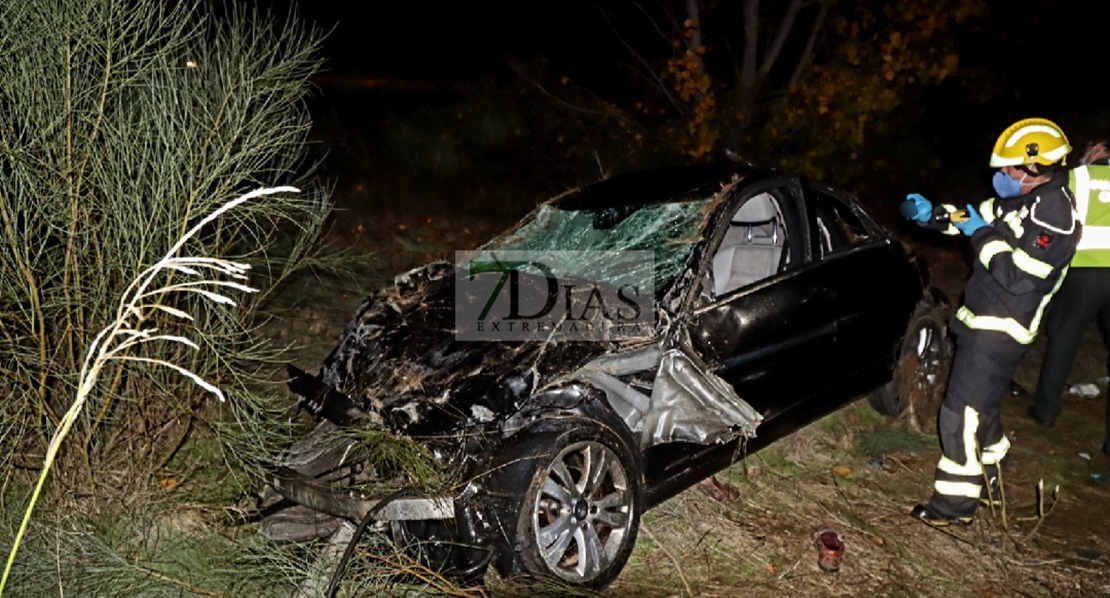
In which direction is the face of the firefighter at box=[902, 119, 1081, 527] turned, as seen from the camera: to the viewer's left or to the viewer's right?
to the viewer's left

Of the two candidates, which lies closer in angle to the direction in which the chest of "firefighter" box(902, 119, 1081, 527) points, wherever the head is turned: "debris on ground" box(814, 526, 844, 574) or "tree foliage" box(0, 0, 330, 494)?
the tree foliage

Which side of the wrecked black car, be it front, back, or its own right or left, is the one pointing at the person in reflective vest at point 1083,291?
back

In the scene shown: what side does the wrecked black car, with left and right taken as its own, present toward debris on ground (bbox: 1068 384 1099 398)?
back

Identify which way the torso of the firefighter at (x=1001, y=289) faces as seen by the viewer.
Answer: to the viewer's left
